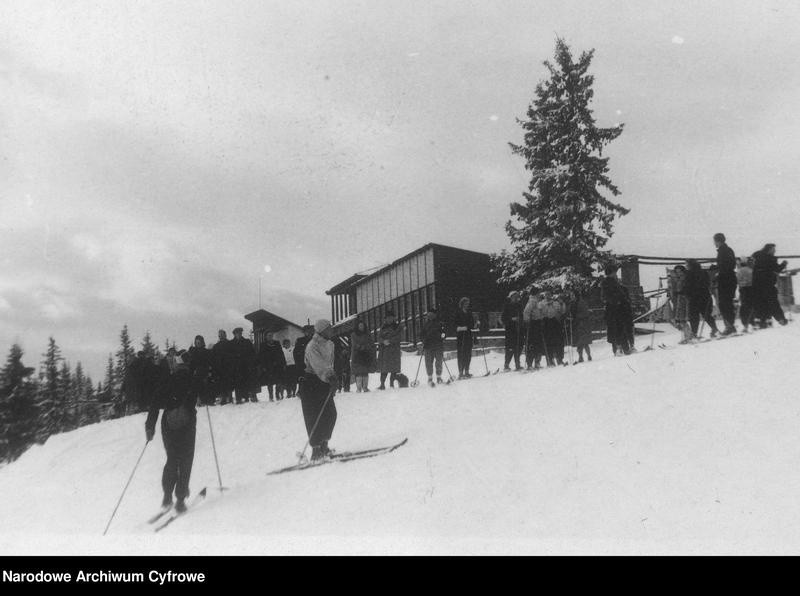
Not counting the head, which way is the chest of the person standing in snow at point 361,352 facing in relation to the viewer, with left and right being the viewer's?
facing the viewer

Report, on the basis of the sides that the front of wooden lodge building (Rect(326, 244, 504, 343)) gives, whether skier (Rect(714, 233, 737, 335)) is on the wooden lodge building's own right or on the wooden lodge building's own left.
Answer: on the wooden lodge building's own left

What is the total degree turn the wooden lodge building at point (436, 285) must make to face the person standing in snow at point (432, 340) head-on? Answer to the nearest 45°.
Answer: approximately 45° to its left

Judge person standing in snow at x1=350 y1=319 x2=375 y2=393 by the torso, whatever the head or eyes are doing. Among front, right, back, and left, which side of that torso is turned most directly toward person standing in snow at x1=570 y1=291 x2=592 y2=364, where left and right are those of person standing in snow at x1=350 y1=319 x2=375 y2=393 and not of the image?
left

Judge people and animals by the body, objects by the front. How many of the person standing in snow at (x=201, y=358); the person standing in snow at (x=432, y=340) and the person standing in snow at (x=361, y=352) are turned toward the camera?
3

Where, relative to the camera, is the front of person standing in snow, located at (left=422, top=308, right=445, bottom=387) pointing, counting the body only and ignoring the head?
toward the camera

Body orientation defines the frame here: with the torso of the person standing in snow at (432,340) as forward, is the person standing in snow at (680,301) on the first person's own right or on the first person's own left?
on the first person's own left

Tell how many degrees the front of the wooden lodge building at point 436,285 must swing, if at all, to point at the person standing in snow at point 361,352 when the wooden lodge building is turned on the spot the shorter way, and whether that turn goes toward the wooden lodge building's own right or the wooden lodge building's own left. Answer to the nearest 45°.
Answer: approximately 45° to the wooden lodge building's own left

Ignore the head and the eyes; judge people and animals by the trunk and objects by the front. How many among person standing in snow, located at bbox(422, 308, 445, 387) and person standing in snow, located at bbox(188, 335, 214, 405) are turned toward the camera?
2

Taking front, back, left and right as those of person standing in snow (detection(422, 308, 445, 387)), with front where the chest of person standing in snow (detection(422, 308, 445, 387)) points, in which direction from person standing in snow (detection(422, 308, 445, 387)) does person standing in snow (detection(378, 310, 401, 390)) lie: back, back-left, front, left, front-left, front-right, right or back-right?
back-right

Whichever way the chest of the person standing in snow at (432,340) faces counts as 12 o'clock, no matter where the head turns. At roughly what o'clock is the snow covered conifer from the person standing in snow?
The snow covered conifer is roughly at 7 o'clock from the person standing in snow.

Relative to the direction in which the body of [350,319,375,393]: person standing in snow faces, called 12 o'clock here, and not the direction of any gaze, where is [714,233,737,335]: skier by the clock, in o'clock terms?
The skier is roughly at 10 o'clock from the person standing in snow.
